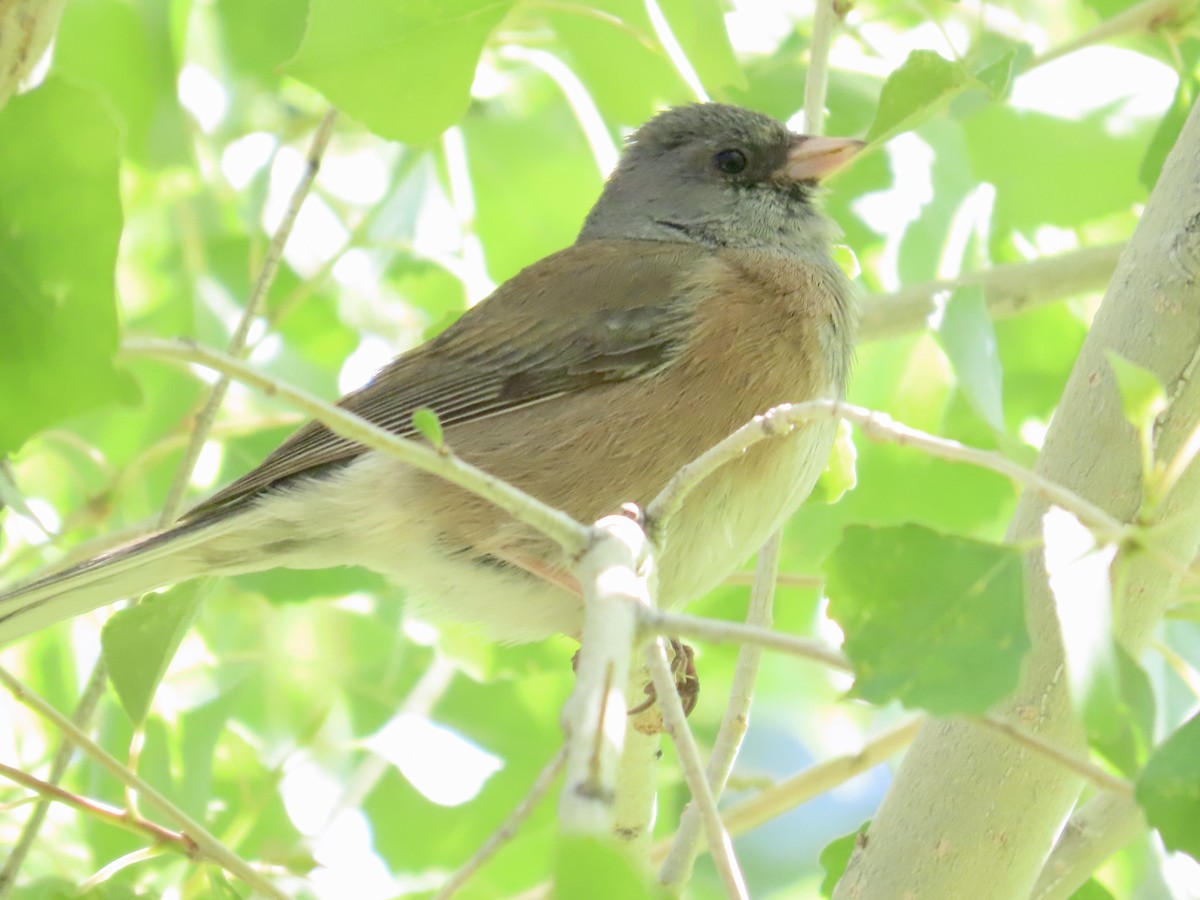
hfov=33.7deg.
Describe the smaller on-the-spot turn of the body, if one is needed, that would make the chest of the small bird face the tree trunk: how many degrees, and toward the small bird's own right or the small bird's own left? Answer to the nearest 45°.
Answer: approximately 45° to the small bird's own right

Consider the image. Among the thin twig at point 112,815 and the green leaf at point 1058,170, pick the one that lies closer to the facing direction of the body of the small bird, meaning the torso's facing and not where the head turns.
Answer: the green leaf

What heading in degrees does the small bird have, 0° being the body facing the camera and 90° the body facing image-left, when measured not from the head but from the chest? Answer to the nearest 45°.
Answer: approximately 270°

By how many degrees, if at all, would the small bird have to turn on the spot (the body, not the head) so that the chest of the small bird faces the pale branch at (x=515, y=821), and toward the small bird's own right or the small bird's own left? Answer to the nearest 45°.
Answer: approximately 90° to the small bird's own right
